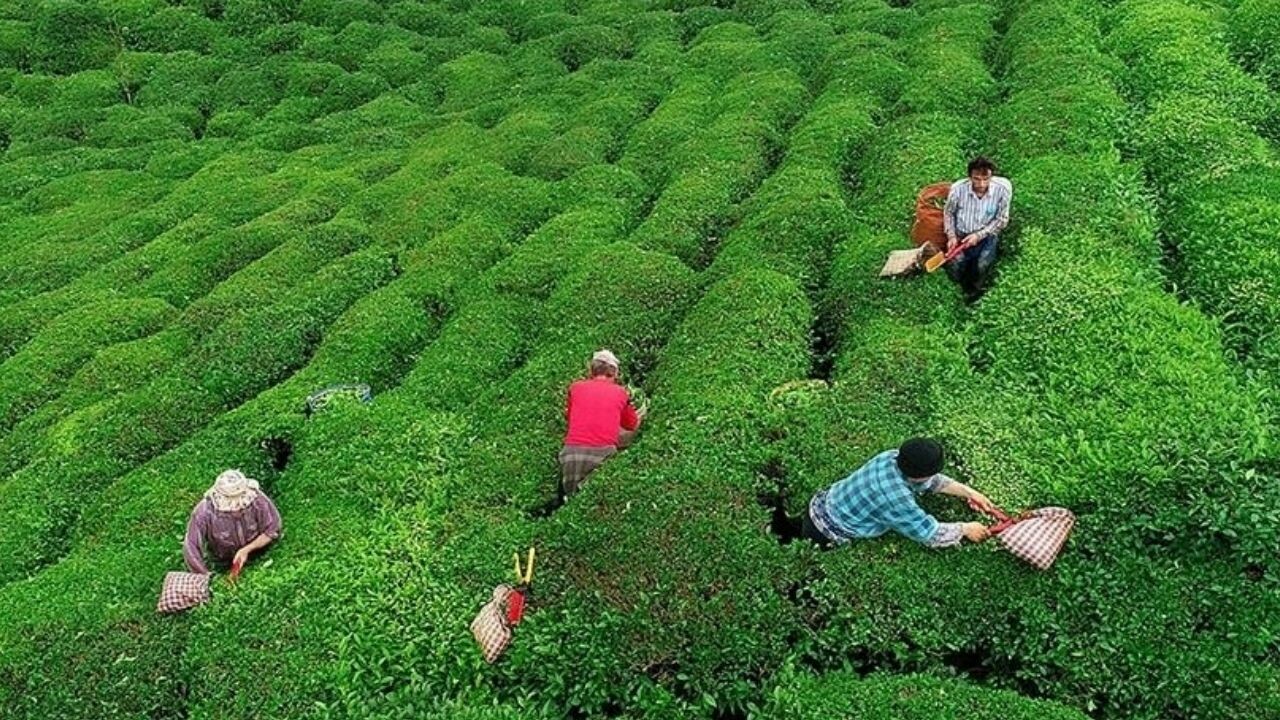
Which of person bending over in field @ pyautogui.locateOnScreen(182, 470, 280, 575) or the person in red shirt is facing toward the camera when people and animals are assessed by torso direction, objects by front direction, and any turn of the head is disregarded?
the person bending over in field

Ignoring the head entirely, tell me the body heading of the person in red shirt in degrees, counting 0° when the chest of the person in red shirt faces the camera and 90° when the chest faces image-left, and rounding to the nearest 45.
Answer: approximately 225°

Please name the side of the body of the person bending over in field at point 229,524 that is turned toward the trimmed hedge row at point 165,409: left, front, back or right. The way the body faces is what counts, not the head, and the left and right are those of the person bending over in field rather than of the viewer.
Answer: back

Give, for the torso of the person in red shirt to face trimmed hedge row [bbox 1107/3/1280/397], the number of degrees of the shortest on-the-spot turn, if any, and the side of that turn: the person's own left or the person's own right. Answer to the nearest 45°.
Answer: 0° — they already face it

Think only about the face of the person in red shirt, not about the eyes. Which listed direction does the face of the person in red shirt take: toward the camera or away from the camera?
away from the camera

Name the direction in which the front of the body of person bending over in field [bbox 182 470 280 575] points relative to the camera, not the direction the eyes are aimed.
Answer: toward the camera

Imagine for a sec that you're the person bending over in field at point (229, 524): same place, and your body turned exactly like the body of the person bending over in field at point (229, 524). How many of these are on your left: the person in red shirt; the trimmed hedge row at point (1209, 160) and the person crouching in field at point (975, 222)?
3

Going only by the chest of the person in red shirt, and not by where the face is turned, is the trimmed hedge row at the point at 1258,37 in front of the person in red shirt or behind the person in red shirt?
in front

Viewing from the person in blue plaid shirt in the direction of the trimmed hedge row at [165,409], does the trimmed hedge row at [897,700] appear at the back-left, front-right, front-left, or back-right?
back-left

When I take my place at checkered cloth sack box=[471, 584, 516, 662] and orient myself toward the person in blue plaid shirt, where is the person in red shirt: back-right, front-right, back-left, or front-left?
front-left

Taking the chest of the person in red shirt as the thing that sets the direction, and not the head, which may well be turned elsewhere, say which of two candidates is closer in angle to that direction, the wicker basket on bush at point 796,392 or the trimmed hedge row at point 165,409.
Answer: the wicker basket on bush

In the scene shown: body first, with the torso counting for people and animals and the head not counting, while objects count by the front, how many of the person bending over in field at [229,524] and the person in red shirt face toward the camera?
1

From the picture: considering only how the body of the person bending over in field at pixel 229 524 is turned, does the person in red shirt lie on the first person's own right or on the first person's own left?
on the first person's own left

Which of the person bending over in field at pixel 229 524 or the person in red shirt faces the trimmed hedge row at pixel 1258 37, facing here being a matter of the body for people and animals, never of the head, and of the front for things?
the person in red shirt

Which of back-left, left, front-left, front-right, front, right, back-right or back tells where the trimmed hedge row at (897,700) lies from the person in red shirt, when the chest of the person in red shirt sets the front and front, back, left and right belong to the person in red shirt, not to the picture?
right
